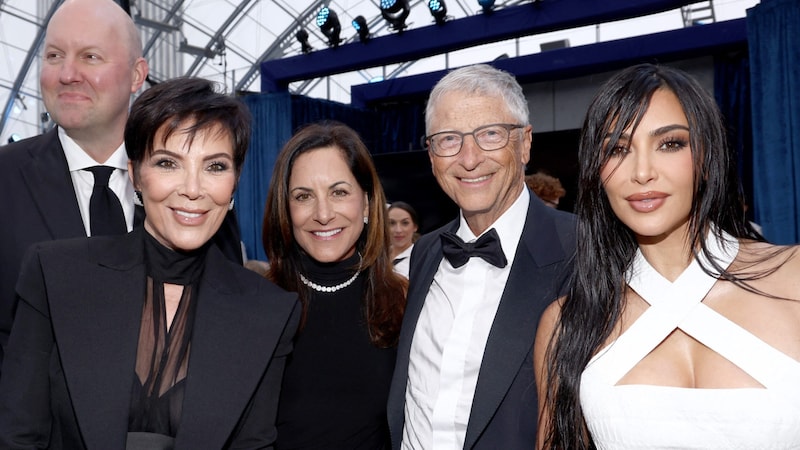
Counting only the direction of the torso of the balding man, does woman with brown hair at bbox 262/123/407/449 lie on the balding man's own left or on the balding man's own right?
on the balding man's own left

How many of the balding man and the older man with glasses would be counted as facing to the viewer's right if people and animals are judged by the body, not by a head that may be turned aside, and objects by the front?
0

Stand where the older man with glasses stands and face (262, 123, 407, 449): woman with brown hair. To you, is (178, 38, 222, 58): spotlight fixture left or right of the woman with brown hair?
right

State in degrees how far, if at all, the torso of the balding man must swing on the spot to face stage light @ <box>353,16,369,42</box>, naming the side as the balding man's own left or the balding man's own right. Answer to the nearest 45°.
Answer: approximately 135° to the balding man's own left

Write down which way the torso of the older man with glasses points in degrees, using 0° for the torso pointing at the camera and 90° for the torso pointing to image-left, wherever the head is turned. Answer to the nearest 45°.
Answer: approximately 45°

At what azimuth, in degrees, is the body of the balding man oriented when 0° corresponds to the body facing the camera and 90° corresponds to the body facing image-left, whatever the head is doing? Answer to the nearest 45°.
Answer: approximately 0°

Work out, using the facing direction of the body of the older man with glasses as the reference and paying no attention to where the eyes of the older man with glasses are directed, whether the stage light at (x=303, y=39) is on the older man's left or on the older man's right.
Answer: on the older man's right

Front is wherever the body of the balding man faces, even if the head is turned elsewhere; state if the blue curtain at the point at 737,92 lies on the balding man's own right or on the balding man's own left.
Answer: on the balding man's own left

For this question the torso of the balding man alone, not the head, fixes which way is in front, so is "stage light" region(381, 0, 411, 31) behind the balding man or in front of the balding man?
behind

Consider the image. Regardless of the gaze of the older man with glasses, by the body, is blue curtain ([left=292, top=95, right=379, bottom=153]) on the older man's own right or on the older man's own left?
on the older man's own right
